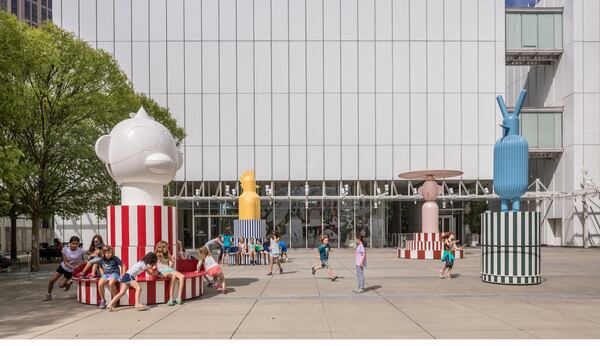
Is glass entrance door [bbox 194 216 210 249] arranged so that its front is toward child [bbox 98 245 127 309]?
yes

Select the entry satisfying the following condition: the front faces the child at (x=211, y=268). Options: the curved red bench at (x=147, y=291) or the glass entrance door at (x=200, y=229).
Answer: the glass entrance door

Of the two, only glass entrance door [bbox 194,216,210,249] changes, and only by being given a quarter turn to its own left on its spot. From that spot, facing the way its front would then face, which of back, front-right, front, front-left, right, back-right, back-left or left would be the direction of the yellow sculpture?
right

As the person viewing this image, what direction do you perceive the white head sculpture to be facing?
facing the viewer and to the right of the viewer

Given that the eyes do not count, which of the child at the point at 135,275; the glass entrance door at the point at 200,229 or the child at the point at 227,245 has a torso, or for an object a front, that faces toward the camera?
the glass entrance door

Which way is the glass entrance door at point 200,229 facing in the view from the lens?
facing the viewer

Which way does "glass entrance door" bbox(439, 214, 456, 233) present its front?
toward the camera

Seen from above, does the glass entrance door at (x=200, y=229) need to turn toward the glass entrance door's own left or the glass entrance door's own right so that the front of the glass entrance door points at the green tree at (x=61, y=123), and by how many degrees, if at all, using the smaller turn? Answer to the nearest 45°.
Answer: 0° — it already faces it
